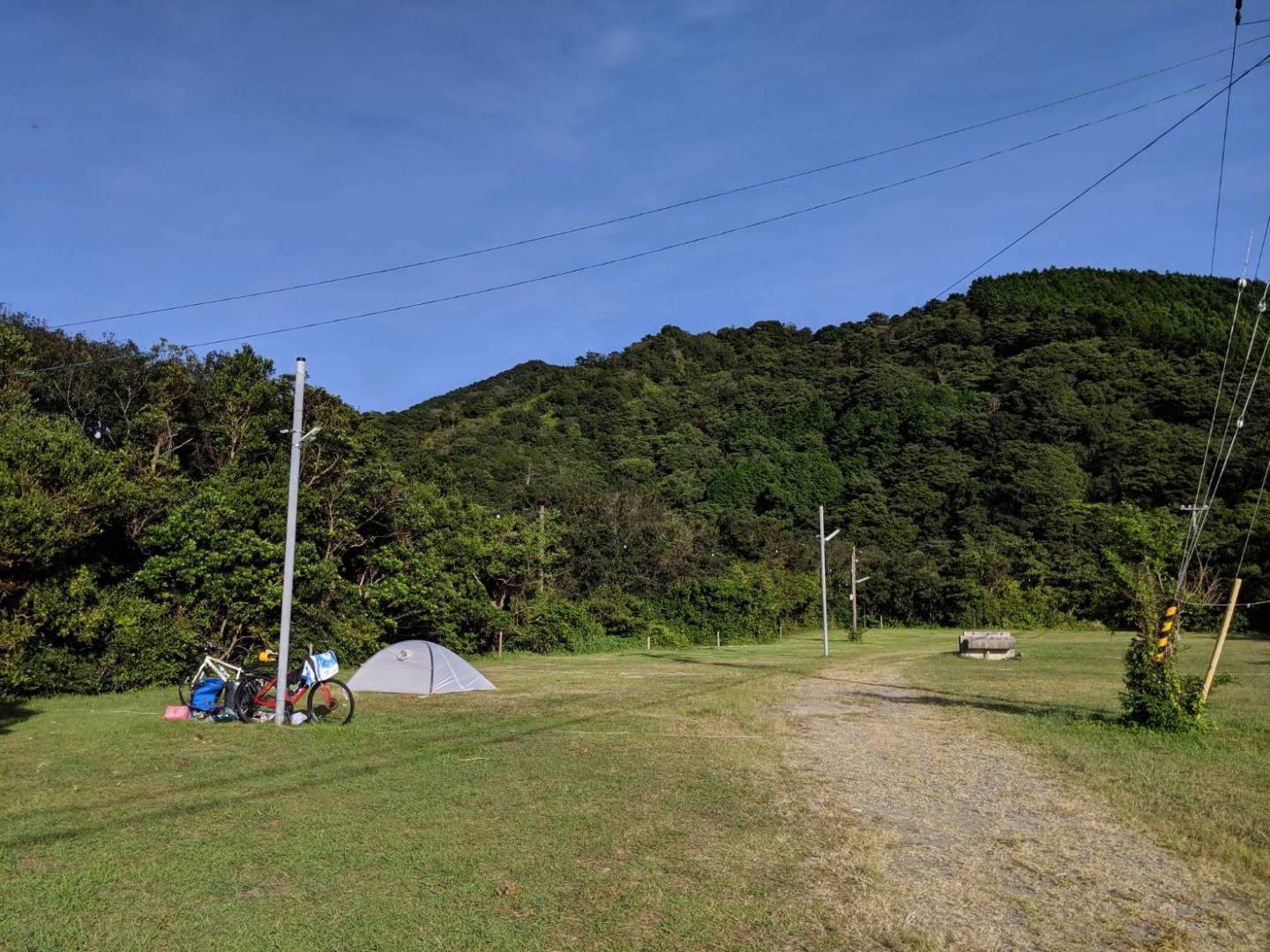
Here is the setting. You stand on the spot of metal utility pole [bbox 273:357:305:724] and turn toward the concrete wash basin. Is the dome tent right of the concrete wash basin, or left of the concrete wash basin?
left
